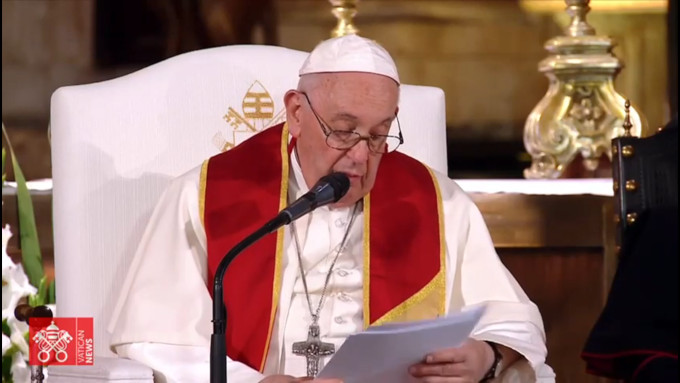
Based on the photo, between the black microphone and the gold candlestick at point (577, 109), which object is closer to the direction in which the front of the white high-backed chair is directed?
the black microphone

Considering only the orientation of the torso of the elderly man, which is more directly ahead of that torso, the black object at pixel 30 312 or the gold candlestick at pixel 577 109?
the black object

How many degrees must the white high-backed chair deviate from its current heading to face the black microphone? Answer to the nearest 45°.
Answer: approximately 45° to its left

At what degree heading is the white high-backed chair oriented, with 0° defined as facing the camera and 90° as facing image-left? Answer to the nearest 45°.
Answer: approximately 0°

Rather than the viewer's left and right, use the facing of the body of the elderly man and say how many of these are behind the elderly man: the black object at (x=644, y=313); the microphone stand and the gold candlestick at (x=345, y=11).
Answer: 1

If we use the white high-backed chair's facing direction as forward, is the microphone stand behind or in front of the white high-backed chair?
in front

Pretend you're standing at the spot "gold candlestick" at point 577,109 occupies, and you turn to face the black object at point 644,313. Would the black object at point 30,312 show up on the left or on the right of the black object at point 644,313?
right

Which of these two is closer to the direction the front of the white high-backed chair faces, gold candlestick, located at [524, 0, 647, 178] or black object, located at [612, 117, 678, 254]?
the black object

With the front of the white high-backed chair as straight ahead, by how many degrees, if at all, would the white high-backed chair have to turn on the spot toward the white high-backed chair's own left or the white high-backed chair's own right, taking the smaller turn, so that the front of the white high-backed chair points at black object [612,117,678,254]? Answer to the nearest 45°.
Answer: approximately 90° to the white high-backed chair's own left

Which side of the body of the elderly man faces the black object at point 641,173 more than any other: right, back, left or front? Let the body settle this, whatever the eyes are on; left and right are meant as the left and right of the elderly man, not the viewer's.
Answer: left
